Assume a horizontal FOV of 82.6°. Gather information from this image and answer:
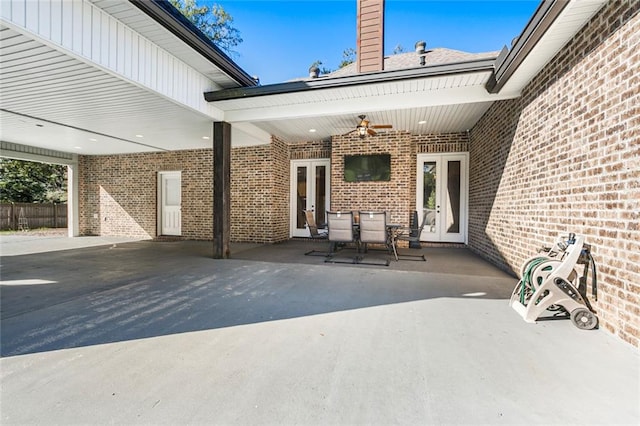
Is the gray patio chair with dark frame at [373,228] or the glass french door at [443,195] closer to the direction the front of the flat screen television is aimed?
the gray patio chair with dark frame

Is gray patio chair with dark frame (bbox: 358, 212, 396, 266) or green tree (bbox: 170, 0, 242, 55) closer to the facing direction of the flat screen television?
the gray patio chair with dark frame

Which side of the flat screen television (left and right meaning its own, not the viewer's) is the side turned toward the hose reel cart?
front

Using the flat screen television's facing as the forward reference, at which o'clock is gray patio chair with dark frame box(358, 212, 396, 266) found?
The gray patio chair with dark frame is roughly at 12 o'clock from the flat screen television.

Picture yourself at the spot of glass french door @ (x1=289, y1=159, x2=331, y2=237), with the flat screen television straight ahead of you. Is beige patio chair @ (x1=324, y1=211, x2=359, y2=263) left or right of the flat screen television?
right

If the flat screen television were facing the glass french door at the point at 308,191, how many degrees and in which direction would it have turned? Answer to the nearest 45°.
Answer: approximately 135° to its right

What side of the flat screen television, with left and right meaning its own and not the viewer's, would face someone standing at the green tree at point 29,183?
right

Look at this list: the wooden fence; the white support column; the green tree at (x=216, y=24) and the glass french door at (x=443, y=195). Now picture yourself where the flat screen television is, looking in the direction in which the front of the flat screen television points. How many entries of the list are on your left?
1

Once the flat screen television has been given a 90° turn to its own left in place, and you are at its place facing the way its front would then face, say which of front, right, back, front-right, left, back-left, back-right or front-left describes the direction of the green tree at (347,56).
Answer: left

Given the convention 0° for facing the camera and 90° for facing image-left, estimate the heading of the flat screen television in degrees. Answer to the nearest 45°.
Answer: approximately 0°

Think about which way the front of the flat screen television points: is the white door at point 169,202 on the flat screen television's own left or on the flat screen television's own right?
on the flat screen television's own right

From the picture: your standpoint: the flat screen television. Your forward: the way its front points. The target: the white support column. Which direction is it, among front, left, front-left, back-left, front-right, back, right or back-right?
right

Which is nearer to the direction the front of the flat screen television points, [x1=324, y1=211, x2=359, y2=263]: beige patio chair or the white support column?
the beige patio chair

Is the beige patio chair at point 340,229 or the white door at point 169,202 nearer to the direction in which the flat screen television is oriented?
the beige patio chair

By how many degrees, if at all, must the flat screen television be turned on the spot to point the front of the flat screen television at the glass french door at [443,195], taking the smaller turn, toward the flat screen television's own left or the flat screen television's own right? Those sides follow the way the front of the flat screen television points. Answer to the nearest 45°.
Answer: approximately 90° to the flat screen television's own left

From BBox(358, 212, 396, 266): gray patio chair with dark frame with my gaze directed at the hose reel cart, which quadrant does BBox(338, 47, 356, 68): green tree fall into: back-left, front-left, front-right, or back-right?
back-left
